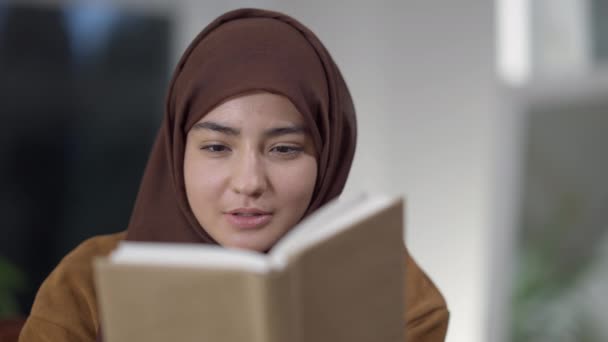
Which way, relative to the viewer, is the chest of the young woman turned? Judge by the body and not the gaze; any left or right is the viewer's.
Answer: facing the viewer

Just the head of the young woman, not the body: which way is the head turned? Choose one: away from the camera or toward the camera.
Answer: toward the camera
